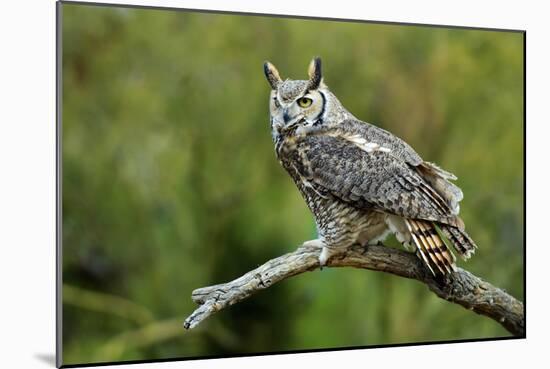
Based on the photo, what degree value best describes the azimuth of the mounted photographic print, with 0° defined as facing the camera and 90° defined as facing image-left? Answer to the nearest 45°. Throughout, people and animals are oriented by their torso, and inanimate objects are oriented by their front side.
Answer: approximately 315°
